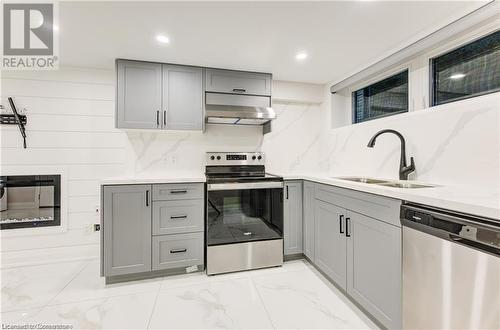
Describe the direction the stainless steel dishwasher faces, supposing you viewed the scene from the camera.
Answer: facing the viewer and to the left of the viewer

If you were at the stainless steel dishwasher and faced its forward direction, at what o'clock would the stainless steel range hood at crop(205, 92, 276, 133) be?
The stainless steel range hood is roughly at 2 o'clock from the stainless steel dishwasher.

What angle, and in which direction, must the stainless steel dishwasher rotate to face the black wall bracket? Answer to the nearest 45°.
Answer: approximately 45° to its right

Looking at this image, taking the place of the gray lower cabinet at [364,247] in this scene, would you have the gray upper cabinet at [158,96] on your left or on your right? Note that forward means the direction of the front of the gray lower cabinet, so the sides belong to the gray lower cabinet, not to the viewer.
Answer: on your right

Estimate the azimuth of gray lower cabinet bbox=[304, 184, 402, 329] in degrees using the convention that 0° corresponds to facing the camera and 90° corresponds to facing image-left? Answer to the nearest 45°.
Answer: approximately 45°

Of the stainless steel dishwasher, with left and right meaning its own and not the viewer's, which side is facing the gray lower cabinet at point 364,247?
right

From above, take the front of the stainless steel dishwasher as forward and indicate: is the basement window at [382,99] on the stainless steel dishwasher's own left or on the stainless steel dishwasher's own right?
on the stainless steel dishwasher's own right

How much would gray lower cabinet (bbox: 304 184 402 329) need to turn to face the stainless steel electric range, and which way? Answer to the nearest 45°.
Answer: approximately 45° to its right

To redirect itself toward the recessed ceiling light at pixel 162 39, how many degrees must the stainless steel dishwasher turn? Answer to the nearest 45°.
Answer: approximately 45° to its right
